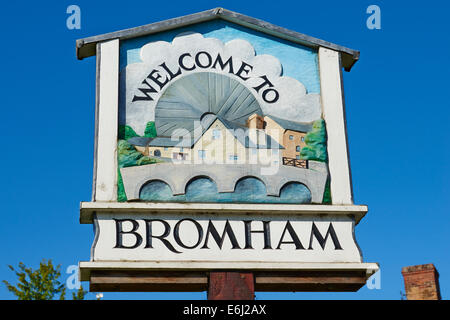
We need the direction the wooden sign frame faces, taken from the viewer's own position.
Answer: facing the viewer
